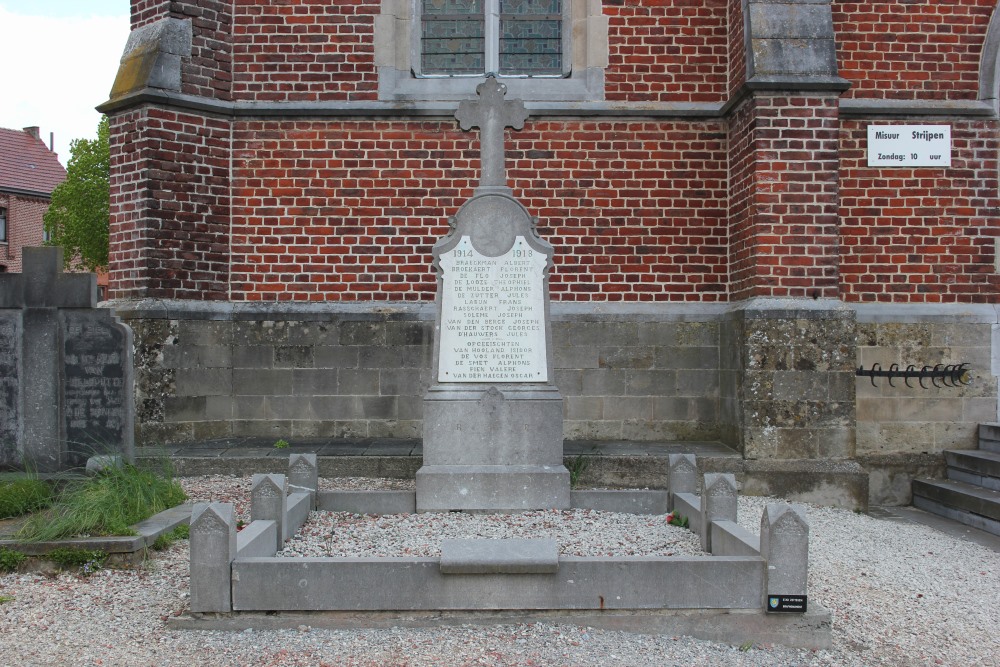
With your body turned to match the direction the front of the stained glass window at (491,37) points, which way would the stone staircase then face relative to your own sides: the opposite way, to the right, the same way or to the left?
to the right

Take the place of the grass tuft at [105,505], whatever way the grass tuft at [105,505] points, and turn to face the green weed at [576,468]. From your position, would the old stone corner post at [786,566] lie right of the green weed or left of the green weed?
right

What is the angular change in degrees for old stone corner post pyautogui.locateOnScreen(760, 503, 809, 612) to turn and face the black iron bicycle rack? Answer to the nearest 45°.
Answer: approximately 180°

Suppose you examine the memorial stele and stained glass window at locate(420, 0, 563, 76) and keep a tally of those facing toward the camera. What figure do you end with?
2

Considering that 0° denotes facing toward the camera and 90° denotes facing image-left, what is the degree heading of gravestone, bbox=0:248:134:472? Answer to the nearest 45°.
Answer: approximately 0°

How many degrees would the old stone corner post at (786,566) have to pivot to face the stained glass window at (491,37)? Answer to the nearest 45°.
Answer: approximately 135° to its right

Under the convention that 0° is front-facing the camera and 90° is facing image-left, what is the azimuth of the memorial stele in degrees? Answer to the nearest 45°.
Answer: approximately 0°

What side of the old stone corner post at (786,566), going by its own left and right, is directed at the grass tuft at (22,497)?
right
